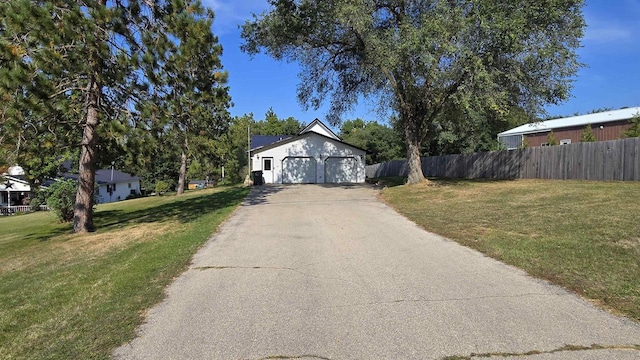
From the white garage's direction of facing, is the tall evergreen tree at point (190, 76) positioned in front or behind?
in front

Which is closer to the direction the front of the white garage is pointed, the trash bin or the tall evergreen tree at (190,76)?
the tall evergreen tree

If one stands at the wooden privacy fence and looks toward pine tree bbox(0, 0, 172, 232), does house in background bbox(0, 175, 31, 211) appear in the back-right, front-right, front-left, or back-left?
front-right

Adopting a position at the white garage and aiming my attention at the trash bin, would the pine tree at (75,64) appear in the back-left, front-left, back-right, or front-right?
front-left

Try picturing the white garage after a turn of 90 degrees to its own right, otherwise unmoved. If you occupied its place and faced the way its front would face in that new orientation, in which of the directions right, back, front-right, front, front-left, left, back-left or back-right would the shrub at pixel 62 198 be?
front-left

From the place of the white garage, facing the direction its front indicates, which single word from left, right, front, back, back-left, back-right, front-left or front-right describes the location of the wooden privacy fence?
front-left

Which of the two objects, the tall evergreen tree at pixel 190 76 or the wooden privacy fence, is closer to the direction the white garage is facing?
the tall evergreen tree

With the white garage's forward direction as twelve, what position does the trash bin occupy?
The trash bin is roughly at 2 o'clock from the white garage.

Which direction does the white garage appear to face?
toward the camera

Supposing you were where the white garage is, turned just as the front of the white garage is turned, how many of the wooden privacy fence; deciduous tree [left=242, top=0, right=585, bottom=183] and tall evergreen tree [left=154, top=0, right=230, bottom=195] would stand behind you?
0

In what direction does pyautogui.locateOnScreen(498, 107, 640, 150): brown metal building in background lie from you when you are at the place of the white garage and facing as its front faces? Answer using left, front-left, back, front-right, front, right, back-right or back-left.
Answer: left

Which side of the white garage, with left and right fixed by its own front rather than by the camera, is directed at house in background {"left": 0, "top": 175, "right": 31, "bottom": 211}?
right

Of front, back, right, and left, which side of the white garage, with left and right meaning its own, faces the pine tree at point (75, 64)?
front

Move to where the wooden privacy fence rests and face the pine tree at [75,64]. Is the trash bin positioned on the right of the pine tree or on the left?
right
